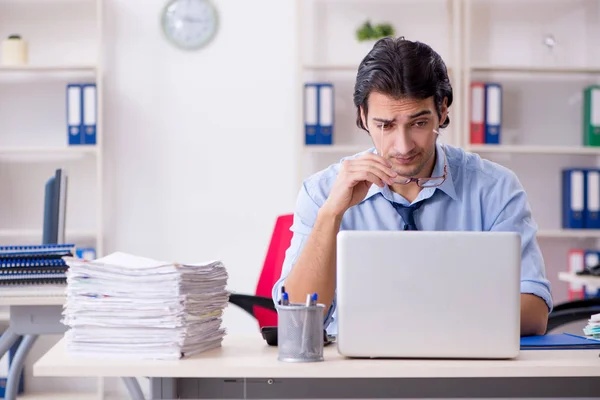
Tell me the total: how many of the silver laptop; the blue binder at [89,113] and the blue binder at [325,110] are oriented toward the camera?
2

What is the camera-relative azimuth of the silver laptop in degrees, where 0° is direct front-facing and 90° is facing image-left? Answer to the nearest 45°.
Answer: approximately 180°

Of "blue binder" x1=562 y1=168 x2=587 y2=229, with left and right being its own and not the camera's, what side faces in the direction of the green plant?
right

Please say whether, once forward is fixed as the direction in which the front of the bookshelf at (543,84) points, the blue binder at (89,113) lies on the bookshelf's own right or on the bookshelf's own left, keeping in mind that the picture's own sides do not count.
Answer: on the bookshelf's own right

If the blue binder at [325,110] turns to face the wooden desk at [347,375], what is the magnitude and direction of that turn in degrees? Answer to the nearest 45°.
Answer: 0° — it already faces it

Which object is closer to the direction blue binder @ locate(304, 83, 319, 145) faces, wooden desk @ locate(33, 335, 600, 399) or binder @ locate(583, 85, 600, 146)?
the wooden desk

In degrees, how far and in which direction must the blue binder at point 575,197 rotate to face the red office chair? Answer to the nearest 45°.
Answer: approximately 45° to its right

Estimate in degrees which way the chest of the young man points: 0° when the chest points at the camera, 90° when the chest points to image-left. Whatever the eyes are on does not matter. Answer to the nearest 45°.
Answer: approximately 0°

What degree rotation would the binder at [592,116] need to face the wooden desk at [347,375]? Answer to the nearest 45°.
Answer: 0° — it already faces it
